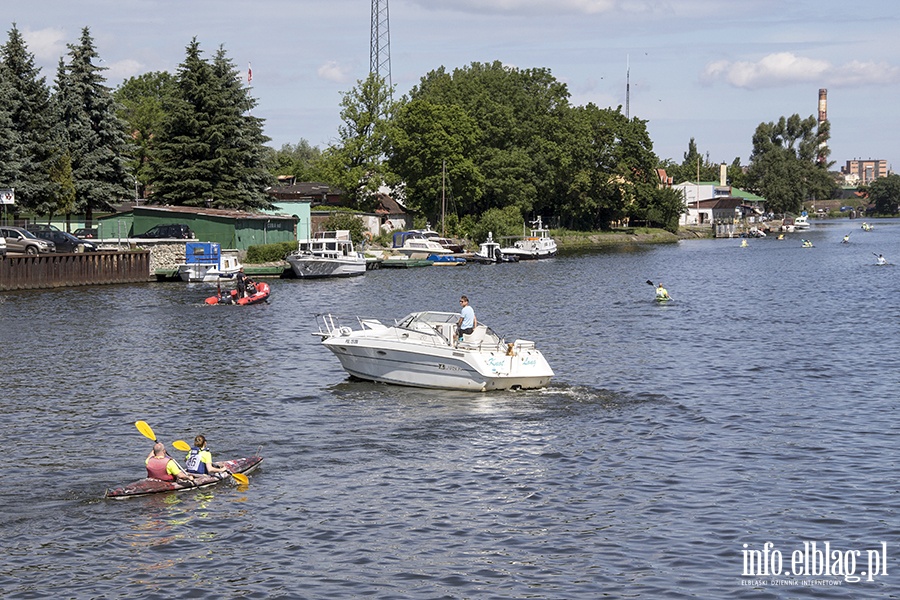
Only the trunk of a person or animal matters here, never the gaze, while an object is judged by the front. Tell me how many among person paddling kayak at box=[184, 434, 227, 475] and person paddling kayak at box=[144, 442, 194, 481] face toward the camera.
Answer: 0

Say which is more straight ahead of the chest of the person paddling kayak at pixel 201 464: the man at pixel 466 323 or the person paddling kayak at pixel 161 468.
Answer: the man

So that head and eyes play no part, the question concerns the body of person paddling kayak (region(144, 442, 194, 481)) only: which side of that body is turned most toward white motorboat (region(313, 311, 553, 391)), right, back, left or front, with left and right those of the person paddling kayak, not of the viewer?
front

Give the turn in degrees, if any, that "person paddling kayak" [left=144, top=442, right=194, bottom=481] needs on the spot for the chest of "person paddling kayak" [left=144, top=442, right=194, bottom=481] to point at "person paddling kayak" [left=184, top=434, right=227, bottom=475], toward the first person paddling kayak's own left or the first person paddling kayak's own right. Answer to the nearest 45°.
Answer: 0° — they already face them

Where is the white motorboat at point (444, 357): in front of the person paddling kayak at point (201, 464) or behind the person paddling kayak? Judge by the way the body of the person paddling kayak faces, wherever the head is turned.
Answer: in front

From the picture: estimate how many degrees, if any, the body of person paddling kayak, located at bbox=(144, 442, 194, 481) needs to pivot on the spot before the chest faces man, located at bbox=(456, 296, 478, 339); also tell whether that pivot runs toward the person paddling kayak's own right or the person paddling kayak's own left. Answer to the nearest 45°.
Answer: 0° — they already face them

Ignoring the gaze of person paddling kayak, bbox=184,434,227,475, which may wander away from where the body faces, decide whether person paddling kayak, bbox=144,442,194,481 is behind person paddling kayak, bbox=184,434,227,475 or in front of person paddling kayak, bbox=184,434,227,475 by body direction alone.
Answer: behind

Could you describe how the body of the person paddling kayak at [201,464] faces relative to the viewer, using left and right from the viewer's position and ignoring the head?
facing away from the viewer and to the right of the viewer

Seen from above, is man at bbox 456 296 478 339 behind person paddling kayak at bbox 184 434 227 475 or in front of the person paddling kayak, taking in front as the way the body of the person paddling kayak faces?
in front

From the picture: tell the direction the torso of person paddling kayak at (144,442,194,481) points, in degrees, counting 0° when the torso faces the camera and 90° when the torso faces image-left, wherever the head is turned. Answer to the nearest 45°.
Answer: approximately 225°
